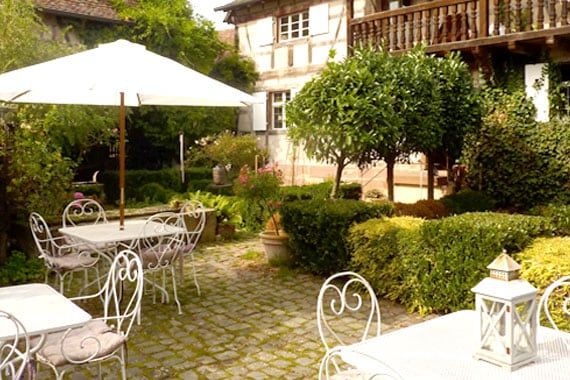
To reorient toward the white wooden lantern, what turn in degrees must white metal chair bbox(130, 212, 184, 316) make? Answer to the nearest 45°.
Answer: approximately 135° to its left

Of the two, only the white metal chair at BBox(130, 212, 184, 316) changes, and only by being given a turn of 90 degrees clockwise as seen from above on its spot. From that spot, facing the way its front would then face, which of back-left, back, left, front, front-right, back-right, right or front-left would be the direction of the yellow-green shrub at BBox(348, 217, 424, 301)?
front-right

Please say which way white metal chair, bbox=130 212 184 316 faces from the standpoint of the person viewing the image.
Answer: facing away from the viewer and to the left of the viewer

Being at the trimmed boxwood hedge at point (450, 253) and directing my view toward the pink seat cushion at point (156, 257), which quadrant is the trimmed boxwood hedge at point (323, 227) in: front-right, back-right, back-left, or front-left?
front-right

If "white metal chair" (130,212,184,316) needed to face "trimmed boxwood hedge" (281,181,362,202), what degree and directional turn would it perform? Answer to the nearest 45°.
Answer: approximately 90° to its right

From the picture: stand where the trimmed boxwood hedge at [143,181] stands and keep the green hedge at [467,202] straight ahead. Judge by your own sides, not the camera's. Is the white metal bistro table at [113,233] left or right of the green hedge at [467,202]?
right

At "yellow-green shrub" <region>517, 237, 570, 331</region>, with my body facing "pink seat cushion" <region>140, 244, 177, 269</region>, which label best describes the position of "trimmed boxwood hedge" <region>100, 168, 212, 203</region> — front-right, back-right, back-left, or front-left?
front-right

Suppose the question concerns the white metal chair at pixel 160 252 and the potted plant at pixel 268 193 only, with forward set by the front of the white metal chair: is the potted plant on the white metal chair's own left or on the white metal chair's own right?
on the white metal chair's own right

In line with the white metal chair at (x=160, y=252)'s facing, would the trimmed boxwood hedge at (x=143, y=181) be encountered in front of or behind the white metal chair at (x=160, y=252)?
in front

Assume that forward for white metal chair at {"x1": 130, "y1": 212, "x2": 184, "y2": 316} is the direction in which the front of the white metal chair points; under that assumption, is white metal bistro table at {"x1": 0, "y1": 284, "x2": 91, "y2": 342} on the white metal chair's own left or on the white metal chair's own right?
on the white metal chair's own left
